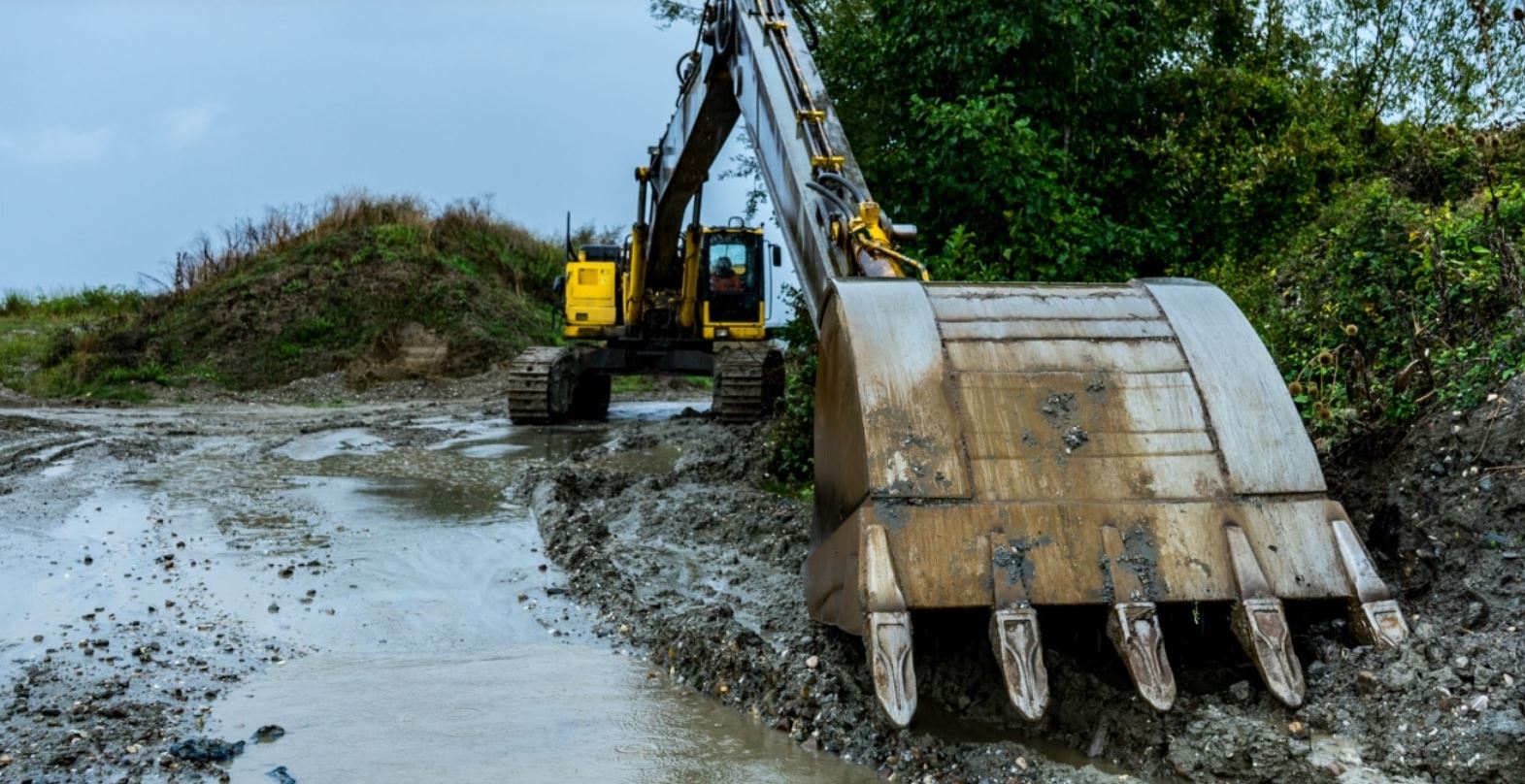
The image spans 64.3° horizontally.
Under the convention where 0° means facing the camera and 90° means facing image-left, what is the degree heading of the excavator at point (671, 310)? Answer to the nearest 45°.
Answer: approximately 0°

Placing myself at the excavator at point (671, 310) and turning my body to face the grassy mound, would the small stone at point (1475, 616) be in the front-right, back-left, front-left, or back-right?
back-left

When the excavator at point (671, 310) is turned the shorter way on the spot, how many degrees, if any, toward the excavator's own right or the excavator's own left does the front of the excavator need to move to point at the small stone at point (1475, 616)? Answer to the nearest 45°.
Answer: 0° — it already faces it

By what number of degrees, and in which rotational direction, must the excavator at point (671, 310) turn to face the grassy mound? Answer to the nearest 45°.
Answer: approximately 135° to its right

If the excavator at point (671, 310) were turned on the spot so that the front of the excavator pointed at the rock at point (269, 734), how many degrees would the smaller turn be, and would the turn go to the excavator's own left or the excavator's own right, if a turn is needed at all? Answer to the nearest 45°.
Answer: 0° — it already faces it
